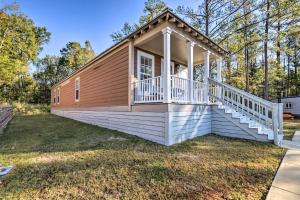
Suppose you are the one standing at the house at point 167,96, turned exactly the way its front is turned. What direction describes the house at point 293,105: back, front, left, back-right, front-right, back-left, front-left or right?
left

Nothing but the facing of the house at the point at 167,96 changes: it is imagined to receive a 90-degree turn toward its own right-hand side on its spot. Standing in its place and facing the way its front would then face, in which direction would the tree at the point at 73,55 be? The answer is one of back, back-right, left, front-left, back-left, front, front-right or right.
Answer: right

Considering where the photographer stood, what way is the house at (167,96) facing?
facing the viewer and to the right of the viewer

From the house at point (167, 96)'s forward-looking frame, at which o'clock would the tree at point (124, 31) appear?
The tree is roughly at 7 o'clock from the house.

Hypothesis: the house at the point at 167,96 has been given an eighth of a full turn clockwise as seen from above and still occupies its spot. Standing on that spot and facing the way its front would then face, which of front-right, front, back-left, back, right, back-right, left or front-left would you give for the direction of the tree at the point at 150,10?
back
